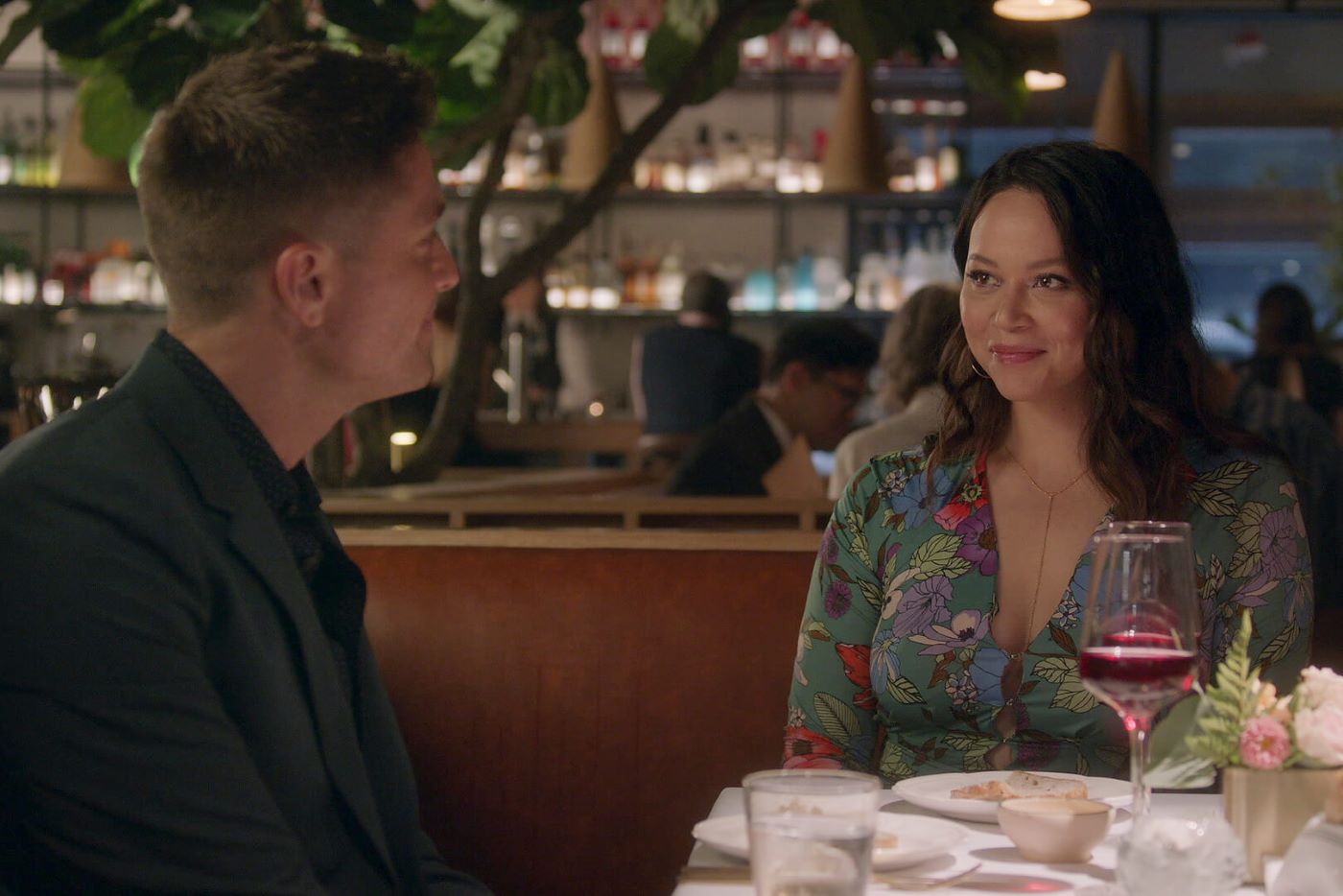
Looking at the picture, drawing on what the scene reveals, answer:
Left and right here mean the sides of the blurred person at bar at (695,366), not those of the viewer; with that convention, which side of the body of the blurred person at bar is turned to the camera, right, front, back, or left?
back

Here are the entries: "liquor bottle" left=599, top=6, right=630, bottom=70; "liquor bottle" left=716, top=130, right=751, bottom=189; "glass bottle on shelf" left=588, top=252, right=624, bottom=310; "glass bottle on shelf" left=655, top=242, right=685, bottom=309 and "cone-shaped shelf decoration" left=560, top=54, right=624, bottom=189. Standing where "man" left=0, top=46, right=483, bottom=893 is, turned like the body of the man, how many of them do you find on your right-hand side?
0

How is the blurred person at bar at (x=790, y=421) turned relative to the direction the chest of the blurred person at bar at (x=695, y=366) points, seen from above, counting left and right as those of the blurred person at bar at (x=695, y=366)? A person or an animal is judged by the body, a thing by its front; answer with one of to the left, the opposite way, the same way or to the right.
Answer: to the right

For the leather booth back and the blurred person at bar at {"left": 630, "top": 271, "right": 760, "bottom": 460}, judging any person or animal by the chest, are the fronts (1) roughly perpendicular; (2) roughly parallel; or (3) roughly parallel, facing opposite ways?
roughly parallel, facing opposite ways

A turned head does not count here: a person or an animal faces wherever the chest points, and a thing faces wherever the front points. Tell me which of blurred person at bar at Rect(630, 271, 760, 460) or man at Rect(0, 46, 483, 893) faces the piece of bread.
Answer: the man

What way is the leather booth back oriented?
toward the camera

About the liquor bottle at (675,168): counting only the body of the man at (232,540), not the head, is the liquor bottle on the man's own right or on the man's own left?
on the man's own left

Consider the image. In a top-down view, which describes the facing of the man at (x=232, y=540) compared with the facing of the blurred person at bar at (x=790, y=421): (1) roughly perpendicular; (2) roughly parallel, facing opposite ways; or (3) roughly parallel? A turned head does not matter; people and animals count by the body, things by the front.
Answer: roughly parallel

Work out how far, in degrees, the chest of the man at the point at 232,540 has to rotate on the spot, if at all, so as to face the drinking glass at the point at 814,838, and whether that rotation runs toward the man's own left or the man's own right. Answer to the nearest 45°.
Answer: approximately 45° to the man's own right

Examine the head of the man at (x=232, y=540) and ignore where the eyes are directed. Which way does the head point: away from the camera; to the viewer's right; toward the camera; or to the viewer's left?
to the viewer's right

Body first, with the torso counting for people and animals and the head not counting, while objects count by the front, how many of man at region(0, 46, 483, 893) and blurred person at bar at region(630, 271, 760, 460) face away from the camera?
1

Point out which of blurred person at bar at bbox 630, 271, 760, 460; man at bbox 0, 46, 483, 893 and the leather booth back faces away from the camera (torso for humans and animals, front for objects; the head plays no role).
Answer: the blurred person at bar

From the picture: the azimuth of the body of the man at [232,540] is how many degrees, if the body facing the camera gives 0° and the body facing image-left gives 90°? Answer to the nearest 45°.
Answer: approximately 270°

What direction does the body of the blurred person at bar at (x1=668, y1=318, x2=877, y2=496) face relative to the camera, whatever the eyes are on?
to the viewer's right
